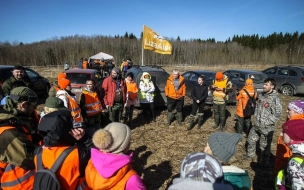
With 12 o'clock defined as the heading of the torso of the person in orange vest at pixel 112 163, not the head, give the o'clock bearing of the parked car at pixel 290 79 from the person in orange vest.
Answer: The parked car is roughly at 12 o'clock from the person in orange vest.

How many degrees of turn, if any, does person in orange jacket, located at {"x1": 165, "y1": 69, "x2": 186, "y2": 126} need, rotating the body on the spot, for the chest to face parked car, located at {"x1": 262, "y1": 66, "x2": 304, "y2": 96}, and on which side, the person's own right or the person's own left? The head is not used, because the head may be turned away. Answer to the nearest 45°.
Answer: approximately 135° to the person's own left

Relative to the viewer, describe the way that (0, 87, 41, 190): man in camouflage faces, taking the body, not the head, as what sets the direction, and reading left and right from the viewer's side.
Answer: facing to the right of the viewer

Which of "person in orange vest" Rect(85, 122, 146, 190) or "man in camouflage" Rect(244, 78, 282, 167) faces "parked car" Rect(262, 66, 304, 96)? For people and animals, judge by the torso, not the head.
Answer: the person in orange vest

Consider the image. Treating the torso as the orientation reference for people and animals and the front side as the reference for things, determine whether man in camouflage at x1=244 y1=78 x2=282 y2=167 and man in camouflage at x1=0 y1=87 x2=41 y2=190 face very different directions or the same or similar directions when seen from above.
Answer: very different directions
